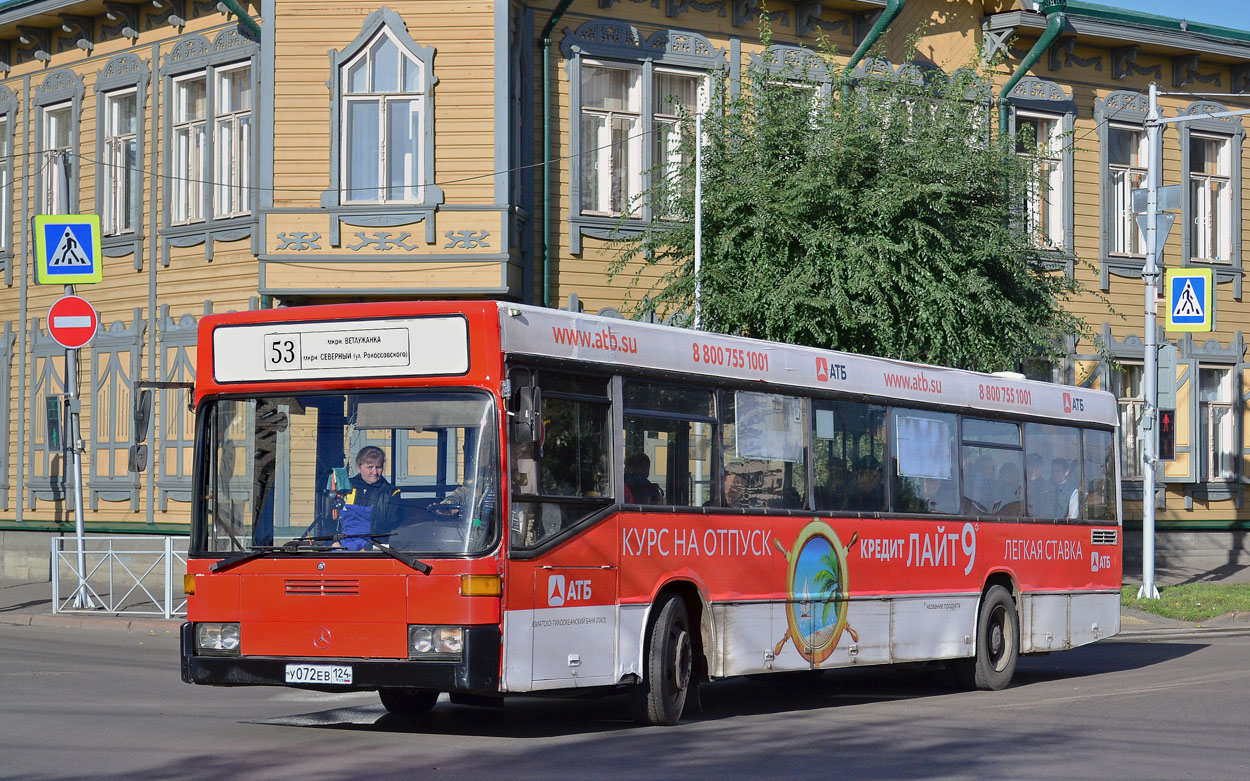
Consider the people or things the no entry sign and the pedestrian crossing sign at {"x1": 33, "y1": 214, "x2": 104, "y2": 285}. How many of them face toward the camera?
2

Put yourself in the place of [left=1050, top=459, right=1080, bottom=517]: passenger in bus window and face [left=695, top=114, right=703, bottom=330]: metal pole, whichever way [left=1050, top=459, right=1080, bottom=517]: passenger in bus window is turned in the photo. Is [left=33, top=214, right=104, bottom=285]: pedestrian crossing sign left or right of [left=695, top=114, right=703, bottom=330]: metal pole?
left

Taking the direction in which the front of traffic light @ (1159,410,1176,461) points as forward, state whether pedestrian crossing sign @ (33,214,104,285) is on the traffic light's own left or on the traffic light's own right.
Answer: on the traffic light's own right

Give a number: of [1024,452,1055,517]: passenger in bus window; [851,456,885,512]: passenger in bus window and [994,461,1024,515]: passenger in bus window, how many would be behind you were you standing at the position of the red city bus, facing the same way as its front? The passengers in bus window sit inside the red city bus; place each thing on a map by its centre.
3

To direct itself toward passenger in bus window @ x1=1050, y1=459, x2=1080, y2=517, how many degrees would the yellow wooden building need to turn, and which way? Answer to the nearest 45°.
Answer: approximately 45° to its left

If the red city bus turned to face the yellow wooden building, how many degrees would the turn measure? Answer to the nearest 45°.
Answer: approximately 135° to its right
